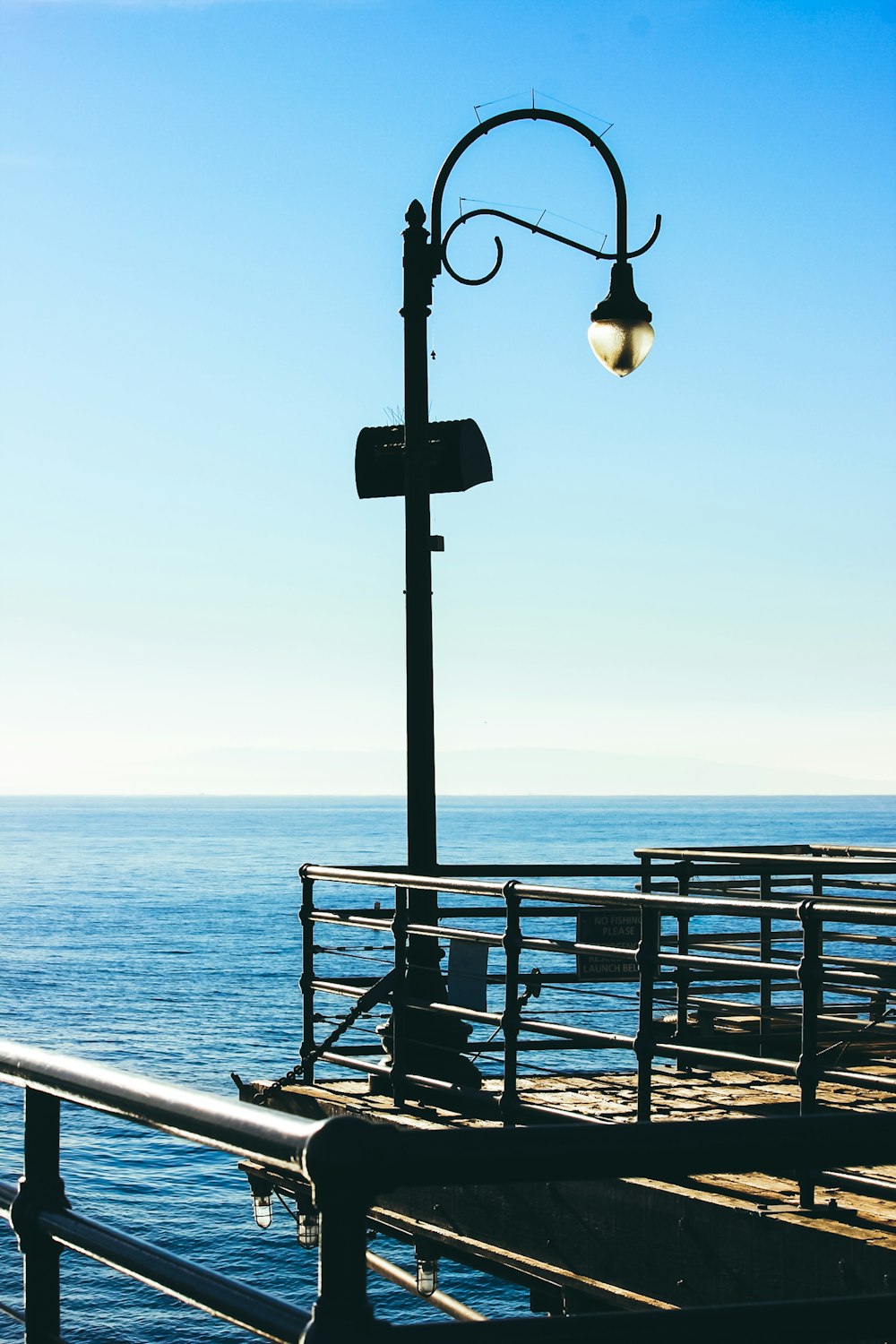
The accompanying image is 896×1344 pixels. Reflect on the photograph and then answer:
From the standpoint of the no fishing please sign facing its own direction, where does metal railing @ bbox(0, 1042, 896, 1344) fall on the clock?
The metal railing is roughly at 12 o'clock from the no fishing please sign.

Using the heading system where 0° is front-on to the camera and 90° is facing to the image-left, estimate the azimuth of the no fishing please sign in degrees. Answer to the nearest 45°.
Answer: approximately 0°
